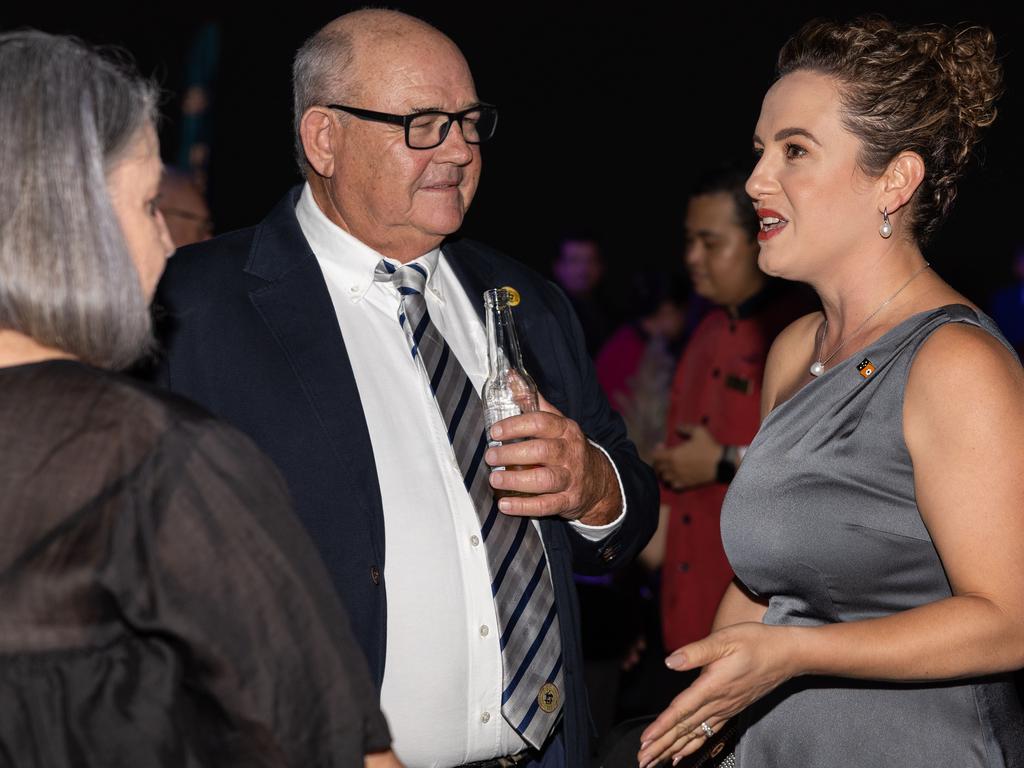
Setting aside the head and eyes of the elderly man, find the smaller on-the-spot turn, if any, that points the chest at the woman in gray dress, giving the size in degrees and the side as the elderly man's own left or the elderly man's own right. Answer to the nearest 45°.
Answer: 0° — they already face them

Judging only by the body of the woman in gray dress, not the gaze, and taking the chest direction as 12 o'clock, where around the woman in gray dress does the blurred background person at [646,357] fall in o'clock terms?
The blurred background person is roughly at 4 o'clock from the woman in gray dress.

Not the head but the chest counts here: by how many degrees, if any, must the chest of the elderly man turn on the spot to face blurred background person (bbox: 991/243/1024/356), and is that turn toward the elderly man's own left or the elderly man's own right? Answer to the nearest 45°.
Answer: approximately 90° to the elderly man's own left

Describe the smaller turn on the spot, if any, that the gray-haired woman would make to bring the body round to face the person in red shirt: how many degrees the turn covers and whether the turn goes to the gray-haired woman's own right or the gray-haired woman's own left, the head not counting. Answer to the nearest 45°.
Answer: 0° — they already face them

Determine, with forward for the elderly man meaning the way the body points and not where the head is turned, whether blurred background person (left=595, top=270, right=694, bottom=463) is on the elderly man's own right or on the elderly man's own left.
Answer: on the elderly man's own left

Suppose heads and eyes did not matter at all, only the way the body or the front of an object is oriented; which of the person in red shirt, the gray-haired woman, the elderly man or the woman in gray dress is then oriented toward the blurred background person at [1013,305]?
the gray-haired woman

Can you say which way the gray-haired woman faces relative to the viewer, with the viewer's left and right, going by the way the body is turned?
facing away from the viewer and to the right of the viewer

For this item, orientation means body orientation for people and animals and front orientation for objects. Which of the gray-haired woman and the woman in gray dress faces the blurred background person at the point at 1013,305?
the gray-haired woman

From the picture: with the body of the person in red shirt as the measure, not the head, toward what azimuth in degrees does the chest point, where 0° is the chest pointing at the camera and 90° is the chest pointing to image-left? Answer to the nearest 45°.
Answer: approximately 45°

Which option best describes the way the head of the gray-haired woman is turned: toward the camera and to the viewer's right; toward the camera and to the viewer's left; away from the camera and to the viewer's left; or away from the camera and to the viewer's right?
away from the camera and to the viewer's right

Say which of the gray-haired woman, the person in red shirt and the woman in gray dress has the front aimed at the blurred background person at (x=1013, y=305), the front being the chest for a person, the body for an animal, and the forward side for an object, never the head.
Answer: the gray-haired woman

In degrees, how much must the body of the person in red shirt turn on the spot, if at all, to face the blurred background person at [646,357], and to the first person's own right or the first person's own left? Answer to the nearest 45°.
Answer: approximately 135° to the first person's own right
